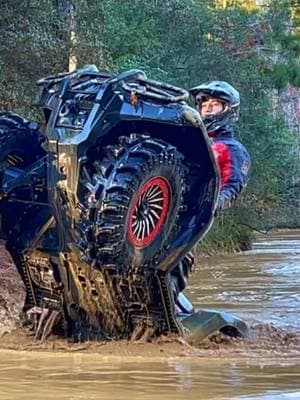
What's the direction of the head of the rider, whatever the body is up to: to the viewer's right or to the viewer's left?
to the viewer's left

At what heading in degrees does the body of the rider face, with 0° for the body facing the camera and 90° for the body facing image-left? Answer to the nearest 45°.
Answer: approximately 45°
